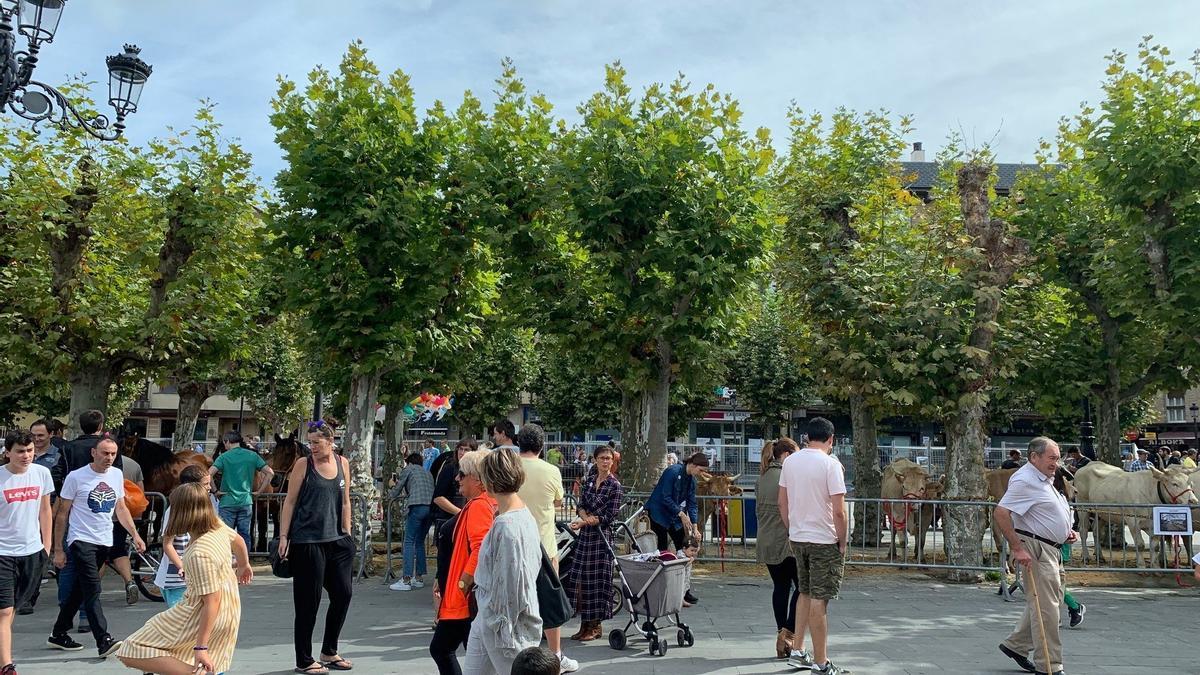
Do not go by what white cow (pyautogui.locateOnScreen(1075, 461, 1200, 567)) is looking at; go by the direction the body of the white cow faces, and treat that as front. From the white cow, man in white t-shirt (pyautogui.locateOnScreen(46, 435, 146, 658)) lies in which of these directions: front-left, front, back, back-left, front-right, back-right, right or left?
back-right

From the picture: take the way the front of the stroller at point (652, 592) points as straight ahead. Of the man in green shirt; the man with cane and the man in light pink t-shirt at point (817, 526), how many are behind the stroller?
1

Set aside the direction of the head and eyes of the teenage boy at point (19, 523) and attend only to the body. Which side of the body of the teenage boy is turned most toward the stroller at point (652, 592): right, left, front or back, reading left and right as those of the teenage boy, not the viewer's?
left

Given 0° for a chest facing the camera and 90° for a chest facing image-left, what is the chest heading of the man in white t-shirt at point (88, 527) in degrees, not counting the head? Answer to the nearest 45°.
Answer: approximately 315°

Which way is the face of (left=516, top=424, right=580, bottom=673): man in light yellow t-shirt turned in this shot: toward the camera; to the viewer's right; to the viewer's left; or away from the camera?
away from the camera

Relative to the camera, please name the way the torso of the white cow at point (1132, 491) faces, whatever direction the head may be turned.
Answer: to the viewer's right

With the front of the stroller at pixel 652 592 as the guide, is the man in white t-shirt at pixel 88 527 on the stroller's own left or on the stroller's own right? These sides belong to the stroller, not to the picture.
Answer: on the stroller's own right

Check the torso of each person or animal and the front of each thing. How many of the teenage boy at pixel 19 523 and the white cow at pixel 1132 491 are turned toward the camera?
1
